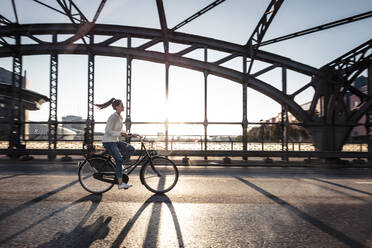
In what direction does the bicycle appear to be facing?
to the viewer's right

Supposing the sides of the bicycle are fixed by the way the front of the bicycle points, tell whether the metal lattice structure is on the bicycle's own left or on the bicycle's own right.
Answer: on the bicycle's own left

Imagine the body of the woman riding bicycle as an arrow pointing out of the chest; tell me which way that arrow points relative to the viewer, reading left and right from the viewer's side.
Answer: facing to the right of the viewer

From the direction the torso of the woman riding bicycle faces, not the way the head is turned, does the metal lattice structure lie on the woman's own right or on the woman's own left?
on the woman's own left
